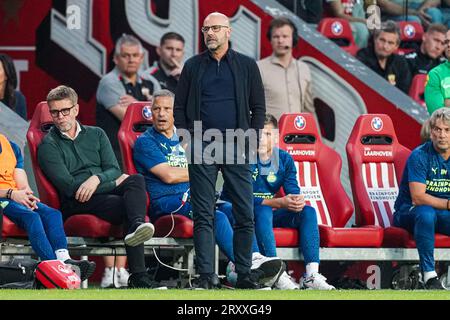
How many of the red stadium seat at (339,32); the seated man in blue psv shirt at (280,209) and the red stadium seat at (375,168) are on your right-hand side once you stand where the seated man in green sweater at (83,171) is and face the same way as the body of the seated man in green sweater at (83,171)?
0

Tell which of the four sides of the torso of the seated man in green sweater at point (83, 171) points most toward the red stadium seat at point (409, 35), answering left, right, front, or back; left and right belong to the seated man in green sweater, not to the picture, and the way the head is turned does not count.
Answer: left

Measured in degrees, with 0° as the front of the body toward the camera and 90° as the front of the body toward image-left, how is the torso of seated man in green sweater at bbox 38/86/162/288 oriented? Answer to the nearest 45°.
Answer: approximately 315°

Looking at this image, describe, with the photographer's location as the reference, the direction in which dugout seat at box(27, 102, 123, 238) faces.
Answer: facing the viewer and to the right of the viewer

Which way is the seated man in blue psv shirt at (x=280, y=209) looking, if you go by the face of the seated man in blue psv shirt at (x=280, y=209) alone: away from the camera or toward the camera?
toward the camera

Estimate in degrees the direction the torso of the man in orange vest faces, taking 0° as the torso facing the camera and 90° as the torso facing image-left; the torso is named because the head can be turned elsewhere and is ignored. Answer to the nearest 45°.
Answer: approximately 315°

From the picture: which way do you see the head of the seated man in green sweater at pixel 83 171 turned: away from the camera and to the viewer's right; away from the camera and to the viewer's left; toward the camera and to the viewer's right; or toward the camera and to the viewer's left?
toward the camera and to the viewer's right

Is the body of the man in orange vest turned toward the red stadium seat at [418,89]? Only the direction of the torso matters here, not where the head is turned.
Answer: no

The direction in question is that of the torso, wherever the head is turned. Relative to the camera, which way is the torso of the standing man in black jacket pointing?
toward the camera

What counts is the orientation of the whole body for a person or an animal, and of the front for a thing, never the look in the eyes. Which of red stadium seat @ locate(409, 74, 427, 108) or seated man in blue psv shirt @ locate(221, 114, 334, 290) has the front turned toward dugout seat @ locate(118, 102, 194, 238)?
the red stadium seat

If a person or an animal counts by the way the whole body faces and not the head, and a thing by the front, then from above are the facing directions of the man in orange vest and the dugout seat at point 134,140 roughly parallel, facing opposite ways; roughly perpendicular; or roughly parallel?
roughly parallel

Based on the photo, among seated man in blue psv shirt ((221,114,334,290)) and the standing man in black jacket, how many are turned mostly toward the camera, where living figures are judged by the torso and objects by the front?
2

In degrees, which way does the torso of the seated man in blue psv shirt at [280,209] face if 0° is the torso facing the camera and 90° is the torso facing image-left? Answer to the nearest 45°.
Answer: approximately 0°
